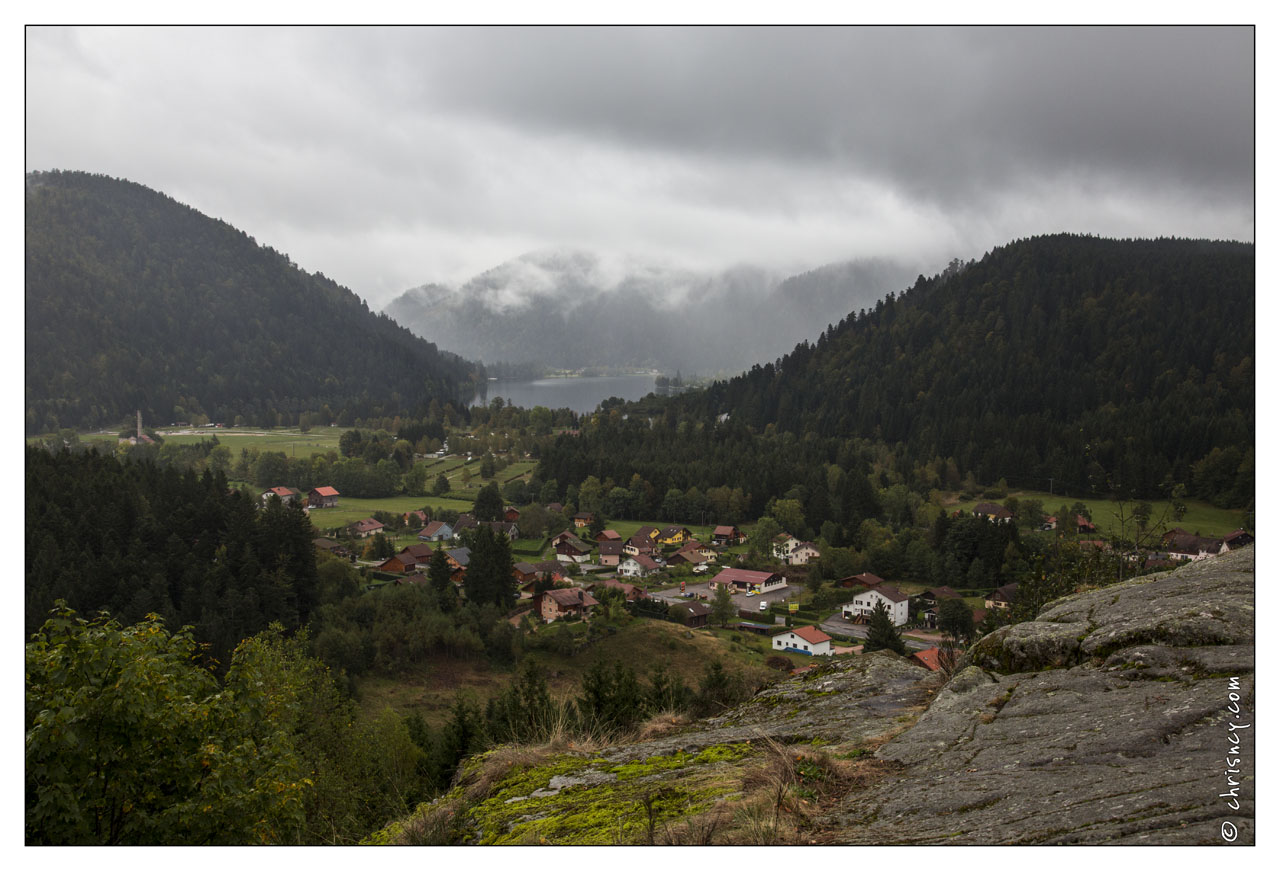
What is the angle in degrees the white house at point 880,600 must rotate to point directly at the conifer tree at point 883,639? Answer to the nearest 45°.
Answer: approximately 45° to its left

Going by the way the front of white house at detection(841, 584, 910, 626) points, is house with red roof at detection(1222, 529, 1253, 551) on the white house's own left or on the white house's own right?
on the white house's own left

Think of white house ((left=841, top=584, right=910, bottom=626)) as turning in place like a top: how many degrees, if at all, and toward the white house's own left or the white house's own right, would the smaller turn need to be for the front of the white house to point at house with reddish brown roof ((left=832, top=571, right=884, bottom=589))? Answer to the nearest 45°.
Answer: approximately 135° to the white house's own right

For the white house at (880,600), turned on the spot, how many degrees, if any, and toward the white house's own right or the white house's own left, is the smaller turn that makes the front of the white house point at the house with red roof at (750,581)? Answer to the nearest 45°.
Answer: approximately 90° to the white house's own right

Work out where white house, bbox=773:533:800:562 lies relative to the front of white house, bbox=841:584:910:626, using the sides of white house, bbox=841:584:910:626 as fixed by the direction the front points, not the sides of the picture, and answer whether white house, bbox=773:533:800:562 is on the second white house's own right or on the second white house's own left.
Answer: on the second white house's own right

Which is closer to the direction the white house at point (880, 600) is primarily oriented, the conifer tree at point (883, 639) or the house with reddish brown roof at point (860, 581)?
the conifer tree

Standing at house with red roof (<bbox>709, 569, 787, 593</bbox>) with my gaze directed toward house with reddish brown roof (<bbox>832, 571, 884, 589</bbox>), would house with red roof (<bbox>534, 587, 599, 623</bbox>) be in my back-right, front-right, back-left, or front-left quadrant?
back-right

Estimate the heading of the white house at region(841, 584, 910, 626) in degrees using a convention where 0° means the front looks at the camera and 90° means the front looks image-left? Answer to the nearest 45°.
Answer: approximately 45°
